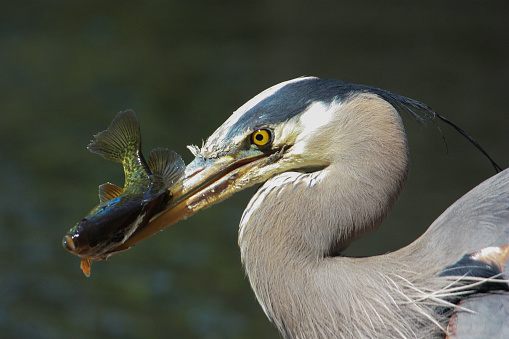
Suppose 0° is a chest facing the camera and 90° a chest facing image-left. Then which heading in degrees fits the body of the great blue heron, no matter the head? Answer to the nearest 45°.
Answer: approximately 90°
